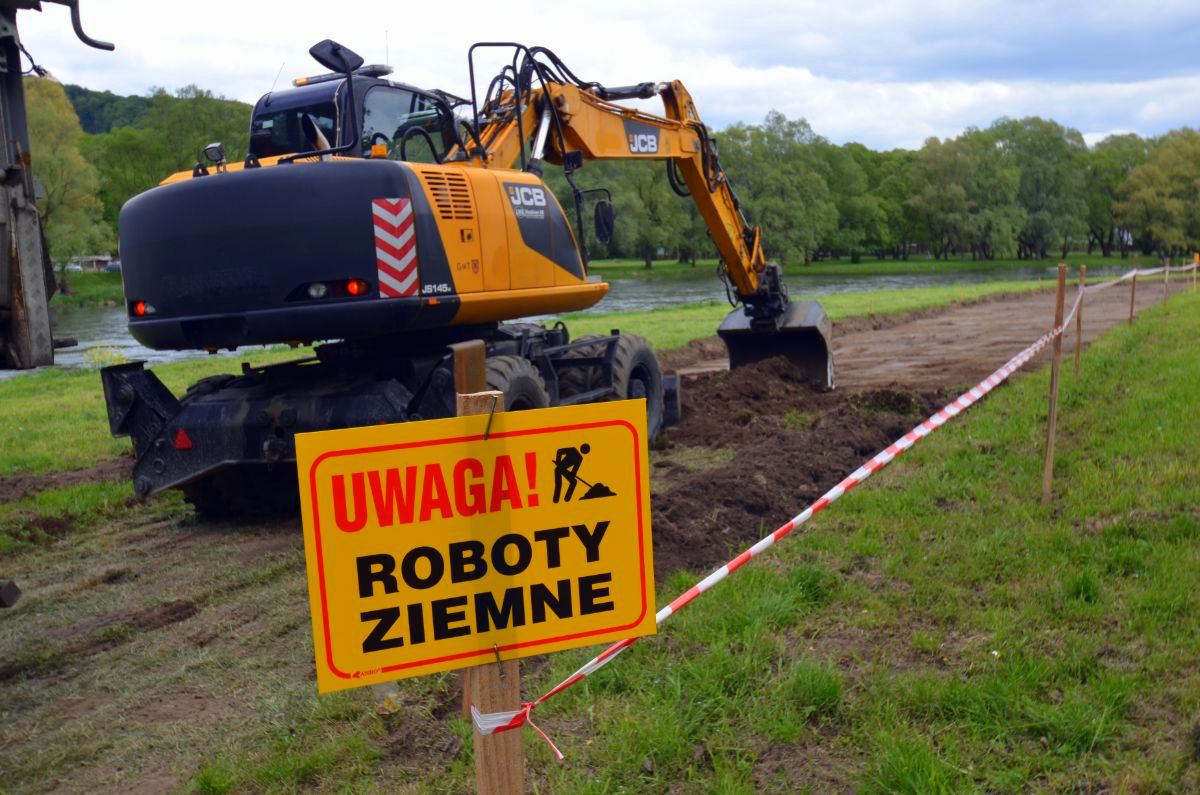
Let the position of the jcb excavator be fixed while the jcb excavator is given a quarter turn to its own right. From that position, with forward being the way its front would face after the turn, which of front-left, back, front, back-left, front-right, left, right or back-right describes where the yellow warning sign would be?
front-right

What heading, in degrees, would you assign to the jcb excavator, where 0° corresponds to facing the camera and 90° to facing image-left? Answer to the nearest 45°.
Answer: approximately 225°

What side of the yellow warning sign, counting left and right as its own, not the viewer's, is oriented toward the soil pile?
back

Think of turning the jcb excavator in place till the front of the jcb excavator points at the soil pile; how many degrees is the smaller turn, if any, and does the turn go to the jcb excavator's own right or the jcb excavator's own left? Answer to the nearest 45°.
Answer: approximately 45° to the jcb excavator's own right

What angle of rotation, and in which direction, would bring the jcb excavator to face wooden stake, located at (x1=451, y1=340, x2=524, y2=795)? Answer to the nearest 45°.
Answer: approximately 135° to its right

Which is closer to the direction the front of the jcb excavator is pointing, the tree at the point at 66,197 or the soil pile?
the soil pile

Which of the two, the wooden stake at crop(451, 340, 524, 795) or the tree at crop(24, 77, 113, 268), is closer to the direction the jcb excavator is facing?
the tree

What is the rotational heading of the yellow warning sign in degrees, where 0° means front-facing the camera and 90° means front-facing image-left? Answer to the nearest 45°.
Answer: approximately 0°

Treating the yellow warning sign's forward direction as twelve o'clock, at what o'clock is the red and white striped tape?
The red and white striped tape is roughly at 7 o'clock from the yellow warning sign.
